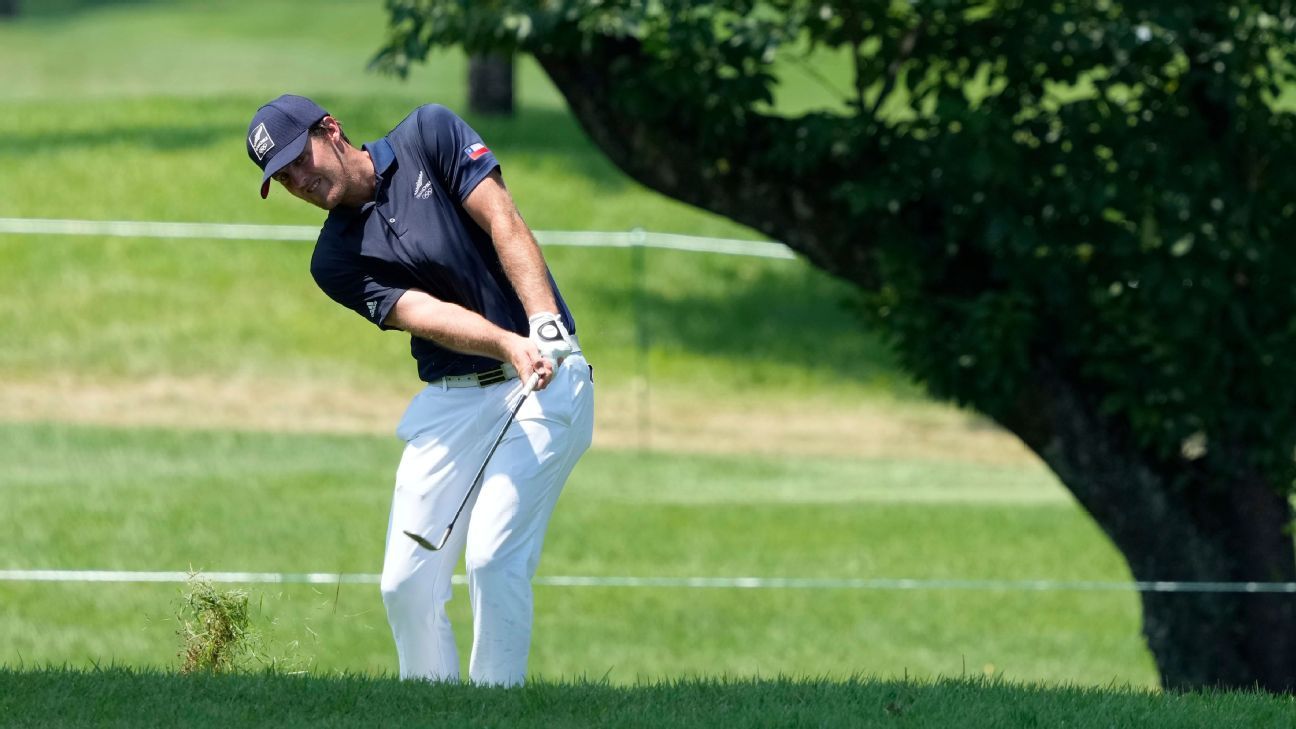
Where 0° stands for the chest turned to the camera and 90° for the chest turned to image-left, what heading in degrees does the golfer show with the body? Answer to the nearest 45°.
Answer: approximately 0°

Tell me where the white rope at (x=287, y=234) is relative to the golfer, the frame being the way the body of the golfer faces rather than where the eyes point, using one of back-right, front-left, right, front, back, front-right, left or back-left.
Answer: back

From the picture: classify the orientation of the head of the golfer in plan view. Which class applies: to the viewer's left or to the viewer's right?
to the viewer's left
